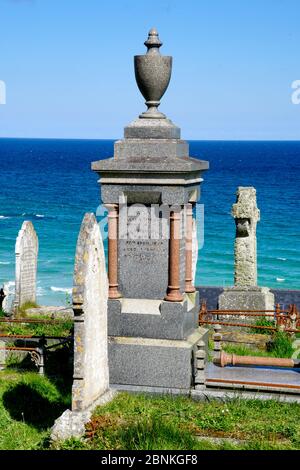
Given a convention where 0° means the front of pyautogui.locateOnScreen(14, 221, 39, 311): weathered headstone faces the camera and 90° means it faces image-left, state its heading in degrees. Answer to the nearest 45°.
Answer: approximately 315°

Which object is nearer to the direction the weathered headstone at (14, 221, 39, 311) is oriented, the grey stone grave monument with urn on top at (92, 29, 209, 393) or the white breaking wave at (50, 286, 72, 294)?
the grey stone grave monument with urn on top

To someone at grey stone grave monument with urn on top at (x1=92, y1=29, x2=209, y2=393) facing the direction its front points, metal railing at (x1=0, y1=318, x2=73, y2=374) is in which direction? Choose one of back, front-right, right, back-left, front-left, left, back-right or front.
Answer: back-right

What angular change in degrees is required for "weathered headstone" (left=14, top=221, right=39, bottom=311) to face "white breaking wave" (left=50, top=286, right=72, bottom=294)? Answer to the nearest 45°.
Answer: approximately 135° to its left

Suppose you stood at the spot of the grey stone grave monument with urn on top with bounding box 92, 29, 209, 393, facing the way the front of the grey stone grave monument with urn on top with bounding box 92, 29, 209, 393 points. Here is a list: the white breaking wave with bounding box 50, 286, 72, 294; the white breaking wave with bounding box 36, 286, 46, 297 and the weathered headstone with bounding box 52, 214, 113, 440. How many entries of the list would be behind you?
2

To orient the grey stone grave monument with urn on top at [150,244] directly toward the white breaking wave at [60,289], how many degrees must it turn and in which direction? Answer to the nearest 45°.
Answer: approximately 180°

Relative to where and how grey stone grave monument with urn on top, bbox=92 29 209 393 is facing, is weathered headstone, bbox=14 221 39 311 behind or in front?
behind

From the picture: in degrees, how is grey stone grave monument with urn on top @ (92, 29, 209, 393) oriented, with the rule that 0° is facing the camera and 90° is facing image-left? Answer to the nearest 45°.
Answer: approximately 0°
